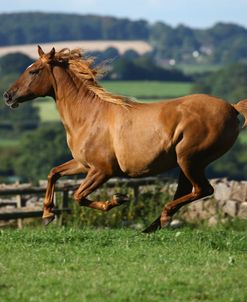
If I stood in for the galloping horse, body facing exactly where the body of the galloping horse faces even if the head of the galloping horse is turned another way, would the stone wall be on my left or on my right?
on my right

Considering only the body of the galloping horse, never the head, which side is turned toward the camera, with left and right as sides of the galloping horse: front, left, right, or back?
left

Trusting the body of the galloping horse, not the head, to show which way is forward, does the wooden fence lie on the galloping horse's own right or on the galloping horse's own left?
on the galloping horse's own right
